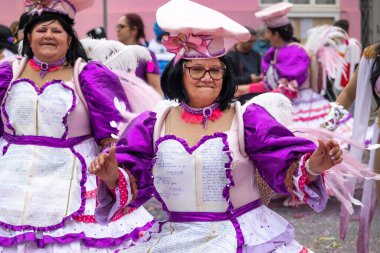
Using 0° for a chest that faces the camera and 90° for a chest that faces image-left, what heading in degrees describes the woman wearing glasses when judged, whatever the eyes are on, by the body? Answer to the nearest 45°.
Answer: approximately 0°
